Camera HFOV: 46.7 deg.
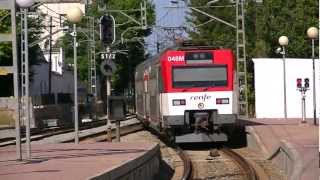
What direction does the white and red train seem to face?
toward the camera

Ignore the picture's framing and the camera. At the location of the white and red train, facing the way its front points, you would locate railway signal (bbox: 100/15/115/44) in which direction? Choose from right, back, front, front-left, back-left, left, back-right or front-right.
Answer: front-right

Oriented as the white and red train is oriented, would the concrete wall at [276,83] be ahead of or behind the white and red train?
behind

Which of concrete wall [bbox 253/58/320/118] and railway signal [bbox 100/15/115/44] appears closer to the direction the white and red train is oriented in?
the railway signal
